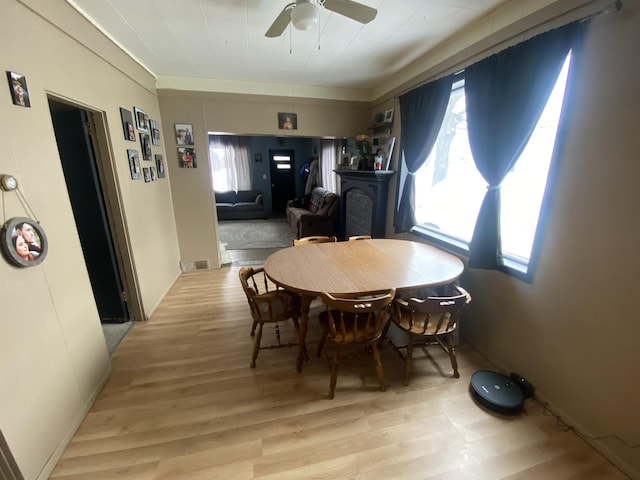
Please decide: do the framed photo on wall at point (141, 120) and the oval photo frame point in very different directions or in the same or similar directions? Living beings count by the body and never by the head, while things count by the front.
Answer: same or similar directions

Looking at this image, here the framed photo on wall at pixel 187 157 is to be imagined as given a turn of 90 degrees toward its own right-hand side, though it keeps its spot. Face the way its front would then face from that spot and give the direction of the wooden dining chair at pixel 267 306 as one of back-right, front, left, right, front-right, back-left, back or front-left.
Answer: left

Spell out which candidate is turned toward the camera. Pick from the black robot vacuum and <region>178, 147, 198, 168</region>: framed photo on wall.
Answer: the framed photo on wall

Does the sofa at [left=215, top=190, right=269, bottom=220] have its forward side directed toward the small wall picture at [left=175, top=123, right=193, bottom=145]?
yes

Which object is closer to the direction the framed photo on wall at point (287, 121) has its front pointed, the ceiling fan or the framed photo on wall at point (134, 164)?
the ceiling fan

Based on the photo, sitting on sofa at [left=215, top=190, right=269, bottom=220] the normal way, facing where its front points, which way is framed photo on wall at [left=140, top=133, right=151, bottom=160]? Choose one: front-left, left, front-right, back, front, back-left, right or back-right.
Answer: front

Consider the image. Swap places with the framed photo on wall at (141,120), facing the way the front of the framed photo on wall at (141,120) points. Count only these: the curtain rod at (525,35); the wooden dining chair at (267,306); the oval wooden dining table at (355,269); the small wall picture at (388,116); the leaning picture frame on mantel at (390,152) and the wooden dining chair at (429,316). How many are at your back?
0

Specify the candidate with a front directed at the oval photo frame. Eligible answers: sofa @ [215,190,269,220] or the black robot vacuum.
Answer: the sofa

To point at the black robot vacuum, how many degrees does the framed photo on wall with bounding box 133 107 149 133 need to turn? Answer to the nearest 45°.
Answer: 0° — it already faces it

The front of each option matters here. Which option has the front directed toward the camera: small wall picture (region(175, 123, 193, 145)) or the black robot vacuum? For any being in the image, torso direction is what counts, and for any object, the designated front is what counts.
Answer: the small wall picture

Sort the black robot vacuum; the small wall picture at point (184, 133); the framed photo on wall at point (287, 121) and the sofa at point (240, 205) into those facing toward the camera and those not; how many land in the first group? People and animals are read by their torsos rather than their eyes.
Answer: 3

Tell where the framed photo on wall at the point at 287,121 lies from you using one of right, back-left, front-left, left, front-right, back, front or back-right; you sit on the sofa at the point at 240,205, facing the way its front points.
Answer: front

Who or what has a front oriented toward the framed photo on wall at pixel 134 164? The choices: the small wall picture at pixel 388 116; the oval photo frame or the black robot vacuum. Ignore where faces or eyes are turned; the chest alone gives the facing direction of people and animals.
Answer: the small wall picture

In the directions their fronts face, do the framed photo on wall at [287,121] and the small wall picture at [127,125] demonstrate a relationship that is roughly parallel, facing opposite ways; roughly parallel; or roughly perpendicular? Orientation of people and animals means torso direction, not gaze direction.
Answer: roughly perpendicular

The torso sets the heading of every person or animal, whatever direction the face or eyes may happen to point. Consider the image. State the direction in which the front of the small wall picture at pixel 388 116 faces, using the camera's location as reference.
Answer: facing the viewer and to the left of the viewer

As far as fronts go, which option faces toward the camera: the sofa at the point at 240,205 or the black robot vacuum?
the sofa

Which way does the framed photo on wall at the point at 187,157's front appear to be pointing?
toward the camera

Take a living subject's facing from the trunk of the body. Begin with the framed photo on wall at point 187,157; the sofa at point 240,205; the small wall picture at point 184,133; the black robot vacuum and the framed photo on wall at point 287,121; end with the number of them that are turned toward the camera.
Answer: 4

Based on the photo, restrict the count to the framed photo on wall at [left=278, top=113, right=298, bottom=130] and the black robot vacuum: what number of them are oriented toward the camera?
1

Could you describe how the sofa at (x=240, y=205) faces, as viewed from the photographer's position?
facing the viewer

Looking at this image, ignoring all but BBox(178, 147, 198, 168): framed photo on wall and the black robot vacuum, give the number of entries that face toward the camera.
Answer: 1
